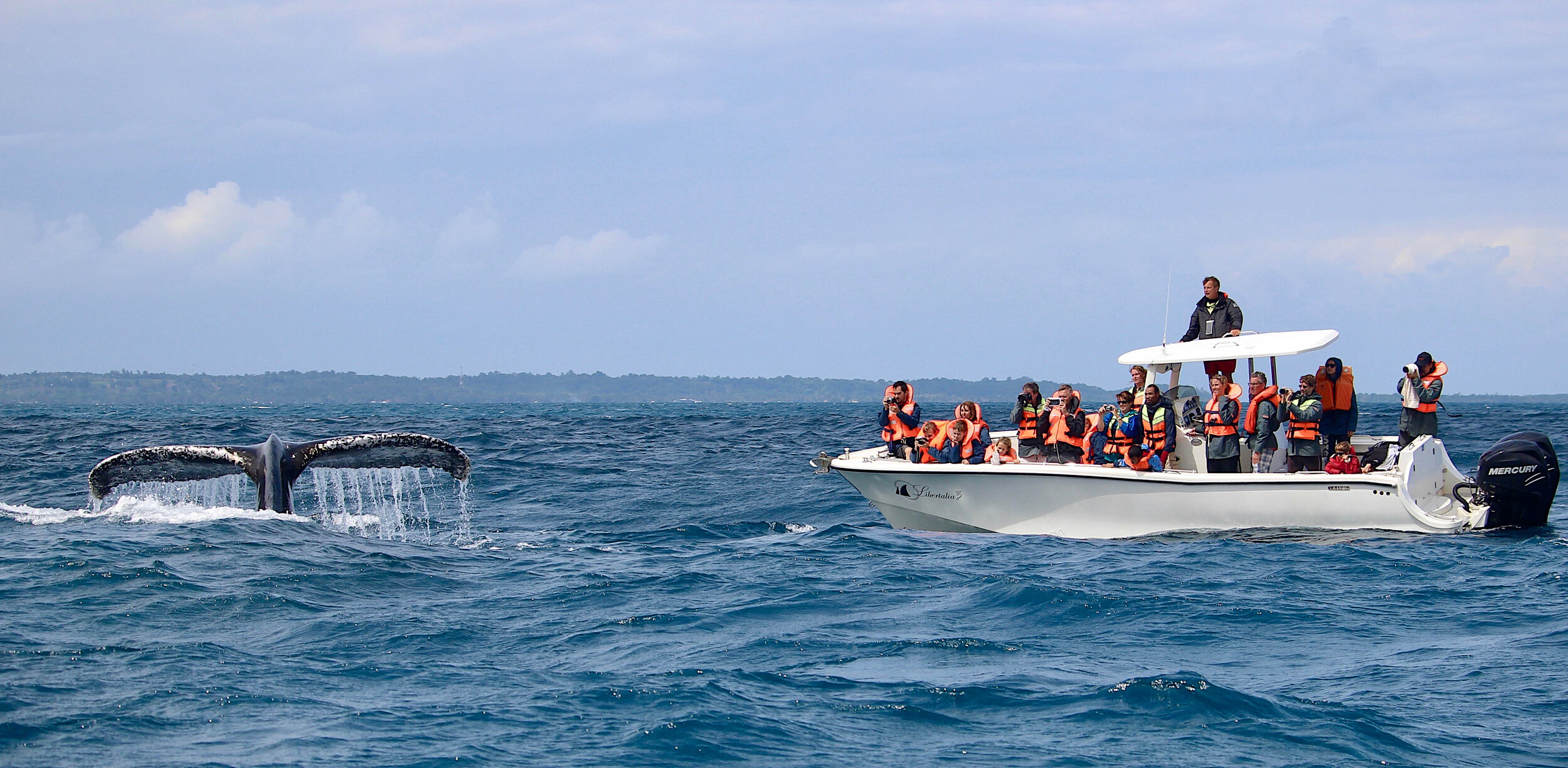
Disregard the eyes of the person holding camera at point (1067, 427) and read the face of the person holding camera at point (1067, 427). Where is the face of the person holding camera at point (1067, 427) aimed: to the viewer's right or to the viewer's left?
to the viewer's left

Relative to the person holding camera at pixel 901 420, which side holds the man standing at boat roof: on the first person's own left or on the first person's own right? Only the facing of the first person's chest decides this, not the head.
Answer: on the first person's own left

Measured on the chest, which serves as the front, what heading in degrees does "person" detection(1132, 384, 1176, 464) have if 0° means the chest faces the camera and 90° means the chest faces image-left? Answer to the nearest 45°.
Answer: approximately 45°

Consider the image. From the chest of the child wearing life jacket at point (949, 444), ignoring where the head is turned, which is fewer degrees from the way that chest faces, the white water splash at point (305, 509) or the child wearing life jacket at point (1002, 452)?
the white water splash

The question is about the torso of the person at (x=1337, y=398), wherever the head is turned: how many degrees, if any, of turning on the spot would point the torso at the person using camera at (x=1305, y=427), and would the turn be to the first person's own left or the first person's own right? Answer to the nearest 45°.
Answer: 0° — they already face them

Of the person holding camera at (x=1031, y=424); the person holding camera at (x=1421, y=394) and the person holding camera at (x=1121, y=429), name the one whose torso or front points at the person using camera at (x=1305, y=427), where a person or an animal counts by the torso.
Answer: the person holding camera at (x=1421, y=394)

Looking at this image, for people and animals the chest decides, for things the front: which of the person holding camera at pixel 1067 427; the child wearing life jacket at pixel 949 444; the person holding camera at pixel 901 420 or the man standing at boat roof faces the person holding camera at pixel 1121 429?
the man standing at boat roof

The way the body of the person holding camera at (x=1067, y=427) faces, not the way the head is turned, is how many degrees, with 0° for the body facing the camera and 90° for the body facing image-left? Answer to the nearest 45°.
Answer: approximately 45°
